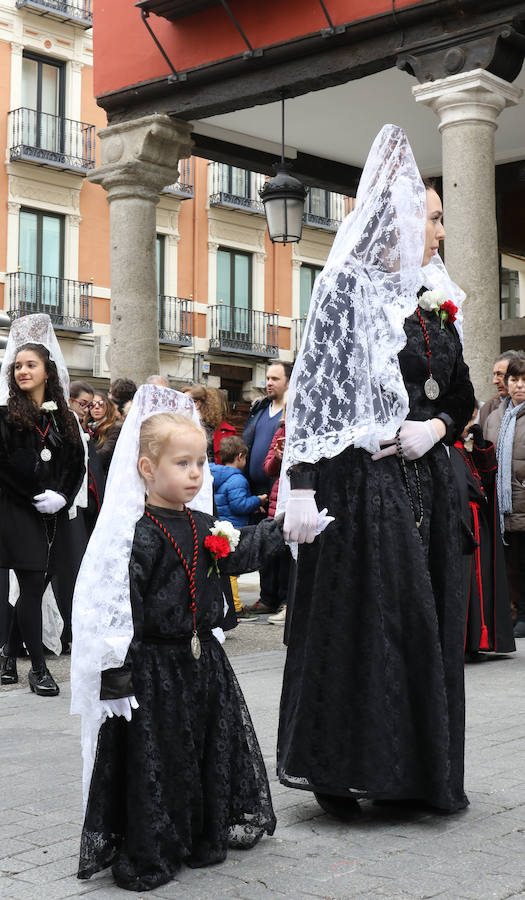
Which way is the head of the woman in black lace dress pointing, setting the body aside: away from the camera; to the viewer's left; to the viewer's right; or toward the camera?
to the viewer's right

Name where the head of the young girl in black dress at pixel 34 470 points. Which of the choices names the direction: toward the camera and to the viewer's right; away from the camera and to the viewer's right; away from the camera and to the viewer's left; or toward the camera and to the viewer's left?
toward the camera and to the viewer's right

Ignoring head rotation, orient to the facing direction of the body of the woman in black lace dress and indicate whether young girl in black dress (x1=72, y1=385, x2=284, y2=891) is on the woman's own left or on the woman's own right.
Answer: on the woman's own right

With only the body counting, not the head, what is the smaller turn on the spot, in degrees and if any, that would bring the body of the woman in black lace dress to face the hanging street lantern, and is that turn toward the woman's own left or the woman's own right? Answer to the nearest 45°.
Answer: approximately 135° to the woman's own left

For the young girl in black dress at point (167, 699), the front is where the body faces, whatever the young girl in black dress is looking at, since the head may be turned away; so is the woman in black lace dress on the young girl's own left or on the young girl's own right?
on the young girl's own left

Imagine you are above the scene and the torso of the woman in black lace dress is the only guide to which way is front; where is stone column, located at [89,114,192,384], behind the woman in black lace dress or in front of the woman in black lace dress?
behind

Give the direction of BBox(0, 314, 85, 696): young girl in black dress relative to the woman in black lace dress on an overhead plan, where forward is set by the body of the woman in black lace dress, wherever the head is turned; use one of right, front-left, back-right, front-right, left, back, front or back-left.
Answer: back

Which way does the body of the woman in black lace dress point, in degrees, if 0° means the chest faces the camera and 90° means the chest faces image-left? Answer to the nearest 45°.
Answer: approximately 315°
